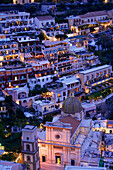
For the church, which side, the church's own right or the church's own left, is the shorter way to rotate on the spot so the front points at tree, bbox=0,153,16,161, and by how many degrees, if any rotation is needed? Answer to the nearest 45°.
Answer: approximately 90° to the church's own right

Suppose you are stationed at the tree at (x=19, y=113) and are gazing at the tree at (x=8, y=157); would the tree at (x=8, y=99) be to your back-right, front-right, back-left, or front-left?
back-right

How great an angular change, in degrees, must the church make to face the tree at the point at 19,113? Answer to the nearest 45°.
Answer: approximately 135° to its right

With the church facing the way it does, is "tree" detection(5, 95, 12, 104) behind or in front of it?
behind

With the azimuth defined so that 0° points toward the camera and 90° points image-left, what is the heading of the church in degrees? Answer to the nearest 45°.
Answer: approximately 0°
